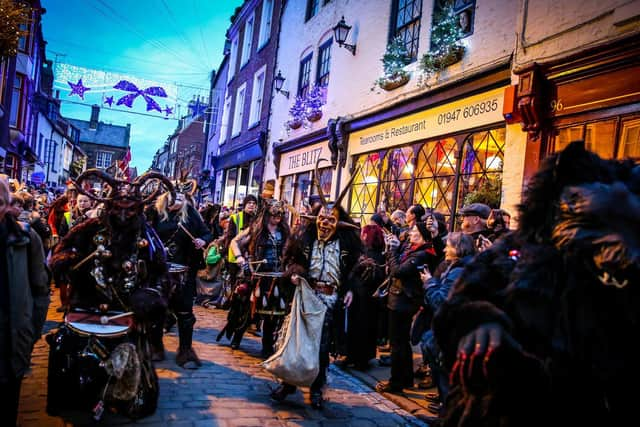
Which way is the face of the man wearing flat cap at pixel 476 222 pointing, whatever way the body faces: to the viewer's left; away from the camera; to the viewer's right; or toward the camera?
to the viewer's left

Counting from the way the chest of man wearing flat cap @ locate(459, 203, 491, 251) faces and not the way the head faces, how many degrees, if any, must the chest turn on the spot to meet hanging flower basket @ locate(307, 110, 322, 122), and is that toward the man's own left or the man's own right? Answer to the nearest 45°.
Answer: approximately 45° to the man's own right

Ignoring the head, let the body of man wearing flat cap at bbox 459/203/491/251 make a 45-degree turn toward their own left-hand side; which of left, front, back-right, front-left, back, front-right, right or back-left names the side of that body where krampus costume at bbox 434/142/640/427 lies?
front-left

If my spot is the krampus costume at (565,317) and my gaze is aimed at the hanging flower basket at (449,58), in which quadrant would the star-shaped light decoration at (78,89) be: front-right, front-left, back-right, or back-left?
front-left

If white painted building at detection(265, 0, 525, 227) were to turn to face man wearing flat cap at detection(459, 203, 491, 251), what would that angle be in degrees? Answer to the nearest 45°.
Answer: approximately 45° to its left

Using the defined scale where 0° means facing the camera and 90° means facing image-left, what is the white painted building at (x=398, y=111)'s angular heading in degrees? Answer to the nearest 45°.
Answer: approximately 45°

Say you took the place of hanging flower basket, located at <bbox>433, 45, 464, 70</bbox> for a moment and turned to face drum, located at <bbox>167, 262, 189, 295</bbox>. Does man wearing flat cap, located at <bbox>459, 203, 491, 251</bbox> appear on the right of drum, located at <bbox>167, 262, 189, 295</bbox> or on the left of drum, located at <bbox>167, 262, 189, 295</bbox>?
left

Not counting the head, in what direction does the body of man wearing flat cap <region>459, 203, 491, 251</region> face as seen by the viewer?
to the viewer's left

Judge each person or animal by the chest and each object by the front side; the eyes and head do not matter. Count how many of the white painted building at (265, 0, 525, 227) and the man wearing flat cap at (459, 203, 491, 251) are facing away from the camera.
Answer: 0

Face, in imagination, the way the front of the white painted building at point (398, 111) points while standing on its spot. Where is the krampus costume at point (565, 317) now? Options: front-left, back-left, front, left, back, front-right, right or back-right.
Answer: front-left

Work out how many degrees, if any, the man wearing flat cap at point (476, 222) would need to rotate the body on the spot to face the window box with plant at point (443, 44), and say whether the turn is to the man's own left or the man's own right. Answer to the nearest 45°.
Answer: approximately 90° to the man's own right

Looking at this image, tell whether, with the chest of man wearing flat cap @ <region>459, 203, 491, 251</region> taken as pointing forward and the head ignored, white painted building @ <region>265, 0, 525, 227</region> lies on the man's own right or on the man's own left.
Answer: on the man's own right

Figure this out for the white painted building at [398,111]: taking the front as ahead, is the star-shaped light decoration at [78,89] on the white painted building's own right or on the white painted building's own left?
on the white painted building's own right
